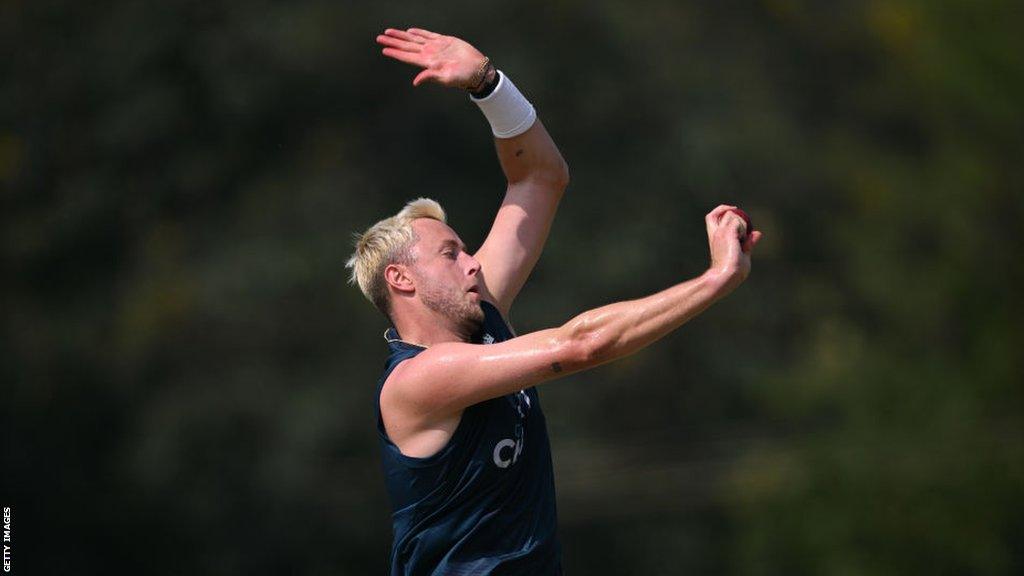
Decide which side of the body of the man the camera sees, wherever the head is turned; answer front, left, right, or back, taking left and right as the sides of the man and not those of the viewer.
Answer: right

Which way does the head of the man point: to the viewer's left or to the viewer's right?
to the viewer's right
